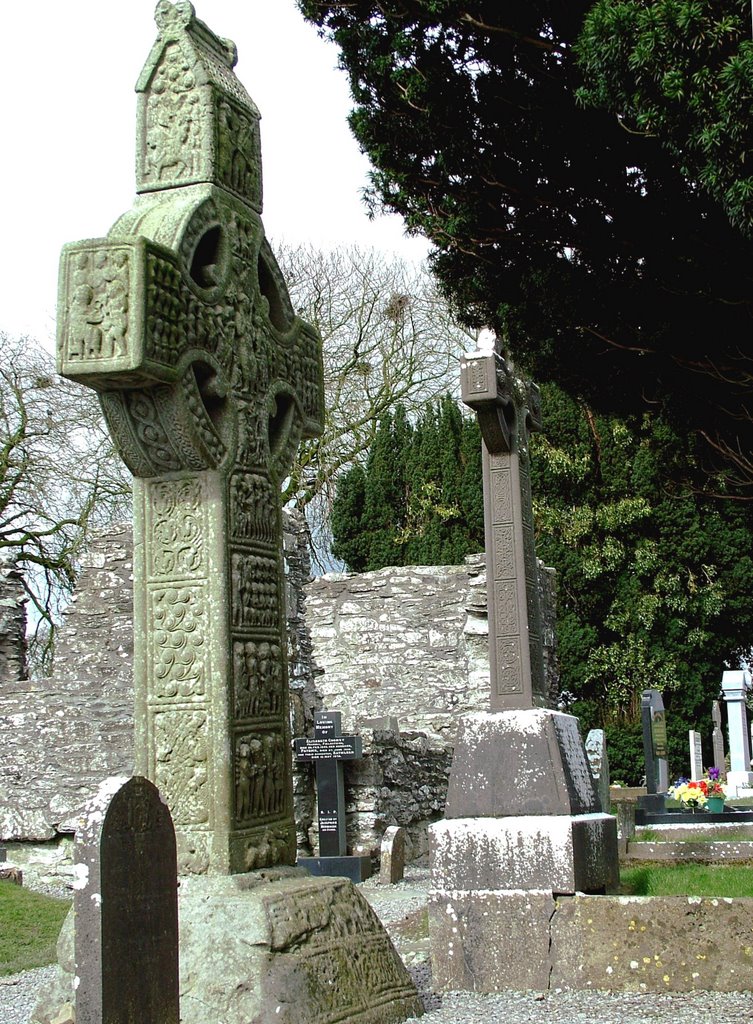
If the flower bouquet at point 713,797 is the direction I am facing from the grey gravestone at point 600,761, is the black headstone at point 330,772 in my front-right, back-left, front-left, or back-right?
back-right

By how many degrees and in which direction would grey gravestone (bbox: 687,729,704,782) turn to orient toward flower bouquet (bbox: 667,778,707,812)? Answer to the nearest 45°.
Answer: approximately 45° to its right

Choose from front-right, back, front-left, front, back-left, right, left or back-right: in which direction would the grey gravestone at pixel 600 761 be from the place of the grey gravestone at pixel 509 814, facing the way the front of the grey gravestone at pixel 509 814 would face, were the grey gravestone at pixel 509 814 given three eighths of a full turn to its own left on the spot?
front-right

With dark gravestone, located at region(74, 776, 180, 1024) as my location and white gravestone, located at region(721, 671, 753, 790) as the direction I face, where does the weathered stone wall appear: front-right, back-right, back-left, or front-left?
front-left

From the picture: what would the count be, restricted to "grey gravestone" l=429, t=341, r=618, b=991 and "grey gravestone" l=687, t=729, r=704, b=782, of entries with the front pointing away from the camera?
0

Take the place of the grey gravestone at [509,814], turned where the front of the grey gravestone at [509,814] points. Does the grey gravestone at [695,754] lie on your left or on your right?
on your left

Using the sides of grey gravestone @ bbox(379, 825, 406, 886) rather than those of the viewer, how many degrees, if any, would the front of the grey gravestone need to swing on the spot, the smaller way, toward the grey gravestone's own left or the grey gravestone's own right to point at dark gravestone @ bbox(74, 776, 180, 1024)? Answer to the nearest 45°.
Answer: approximately 45° to the grey gravestone's own right

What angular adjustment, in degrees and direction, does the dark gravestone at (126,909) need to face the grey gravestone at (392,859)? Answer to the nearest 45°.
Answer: approximately 135° to its left

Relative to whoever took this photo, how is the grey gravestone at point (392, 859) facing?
facing the viewer and to the right of the viewer

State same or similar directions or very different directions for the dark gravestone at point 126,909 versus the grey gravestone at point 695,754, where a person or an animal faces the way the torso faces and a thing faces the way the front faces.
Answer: same or similar directions

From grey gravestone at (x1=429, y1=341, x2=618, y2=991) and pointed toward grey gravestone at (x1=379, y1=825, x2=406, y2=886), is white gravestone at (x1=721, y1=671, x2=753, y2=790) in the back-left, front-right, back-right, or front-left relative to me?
front-right

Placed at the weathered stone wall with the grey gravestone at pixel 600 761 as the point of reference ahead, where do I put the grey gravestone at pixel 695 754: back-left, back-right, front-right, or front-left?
front-left

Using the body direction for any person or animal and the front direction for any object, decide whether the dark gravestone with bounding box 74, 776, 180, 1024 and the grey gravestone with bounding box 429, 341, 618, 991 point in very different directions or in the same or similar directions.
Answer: same or similar directions
